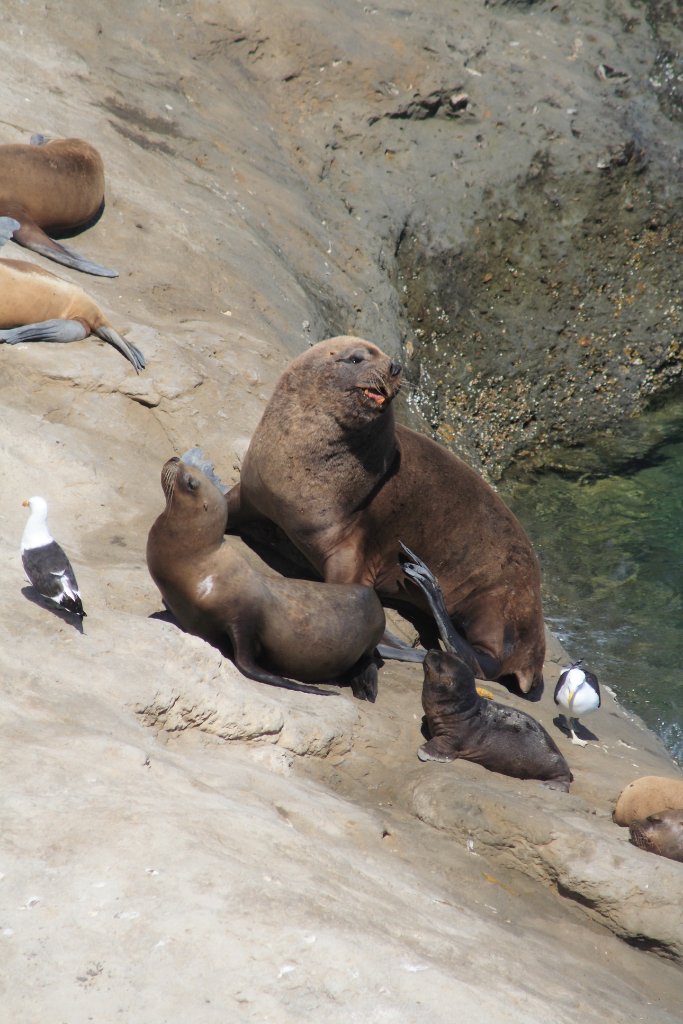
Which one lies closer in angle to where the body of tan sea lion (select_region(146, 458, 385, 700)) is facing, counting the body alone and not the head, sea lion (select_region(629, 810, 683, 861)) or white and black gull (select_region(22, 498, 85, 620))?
the white and black gull

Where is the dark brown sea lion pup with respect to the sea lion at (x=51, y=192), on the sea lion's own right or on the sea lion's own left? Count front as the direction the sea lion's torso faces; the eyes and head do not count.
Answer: on the sea lion's own left

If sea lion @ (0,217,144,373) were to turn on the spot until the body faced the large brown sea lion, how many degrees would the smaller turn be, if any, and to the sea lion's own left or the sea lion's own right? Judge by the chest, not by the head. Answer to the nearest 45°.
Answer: approximately 135° to the sea lion's own left

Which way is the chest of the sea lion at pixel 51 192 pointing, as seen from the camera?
to the viewer's left

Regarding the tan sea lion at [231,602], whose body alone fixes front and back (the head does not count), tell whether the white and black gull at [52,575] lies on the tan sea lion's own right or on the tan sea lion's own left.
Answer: on the tan sea lion's own left

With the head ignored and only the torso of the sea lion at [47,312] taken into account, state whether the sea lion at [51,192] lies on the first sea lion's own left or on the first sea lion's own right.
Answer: on the first sea lion's own right

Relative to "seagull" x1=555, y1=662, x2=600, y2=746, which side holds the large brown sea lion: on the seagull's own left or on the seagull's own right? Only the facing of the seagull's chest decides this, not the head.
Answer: on the seagull's own right

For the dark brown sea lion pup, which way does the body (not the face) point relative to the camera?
to the viewer's left

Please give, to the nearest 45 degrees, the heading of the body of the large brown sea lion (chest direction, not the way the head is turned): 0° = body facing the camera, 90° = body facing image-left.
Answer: approximately 45°

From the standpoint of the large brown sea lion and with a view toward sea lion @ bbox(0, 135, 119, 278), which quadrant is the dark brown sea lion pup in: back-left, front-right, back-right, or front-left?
back-left

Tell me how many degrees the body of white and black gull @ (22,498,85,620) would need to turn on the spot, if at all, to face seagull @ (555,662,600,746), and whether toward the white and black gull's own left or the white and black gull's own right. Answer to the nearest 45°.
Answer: approximately 90° to the white and black gull's own right

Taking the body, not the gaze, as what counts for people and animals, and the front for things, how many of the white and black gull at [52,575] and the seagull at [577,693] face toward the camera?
1
